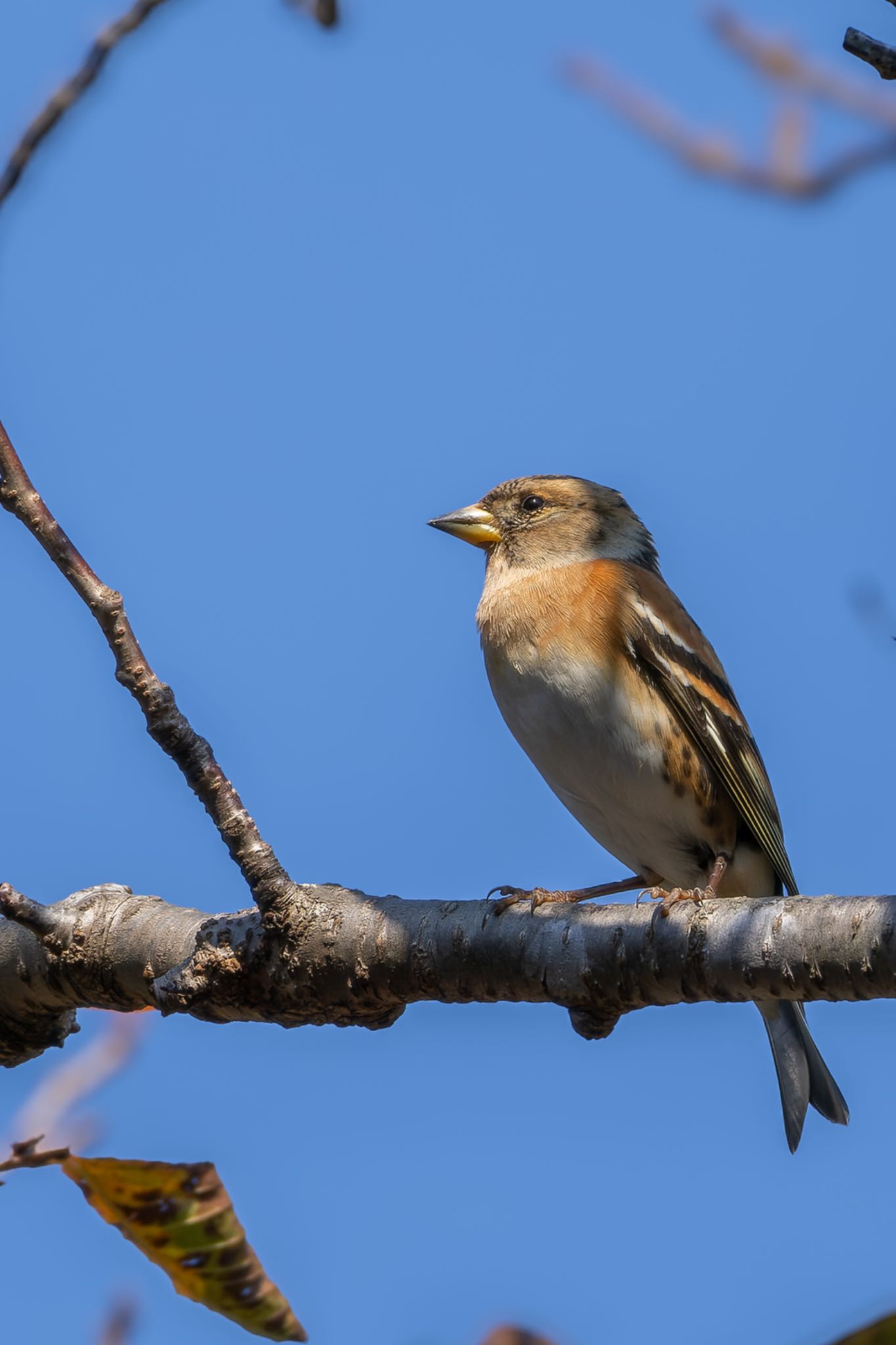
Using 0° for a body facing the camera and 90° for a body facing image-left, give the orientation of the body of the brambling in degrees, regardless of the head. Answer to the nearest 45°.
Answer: approximately 45°

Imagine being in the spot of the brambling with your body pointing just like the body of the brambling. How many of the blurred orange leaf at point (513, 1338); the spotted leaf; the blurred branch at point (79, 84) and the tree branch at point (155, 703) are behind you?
0

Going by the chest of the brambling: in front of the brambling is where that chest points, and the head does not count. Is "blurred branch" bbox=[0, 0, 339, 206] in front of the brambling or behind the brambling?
in front

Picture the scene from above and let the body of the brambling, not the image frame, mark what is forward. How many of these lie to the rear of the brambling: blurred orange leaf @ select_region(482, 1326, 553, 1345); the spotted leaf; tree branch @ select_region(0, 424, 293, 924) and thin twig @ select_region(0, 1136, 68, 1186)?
0

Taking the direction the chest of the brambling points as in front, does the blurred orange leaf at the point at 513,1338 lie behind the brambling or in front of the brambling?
in front
